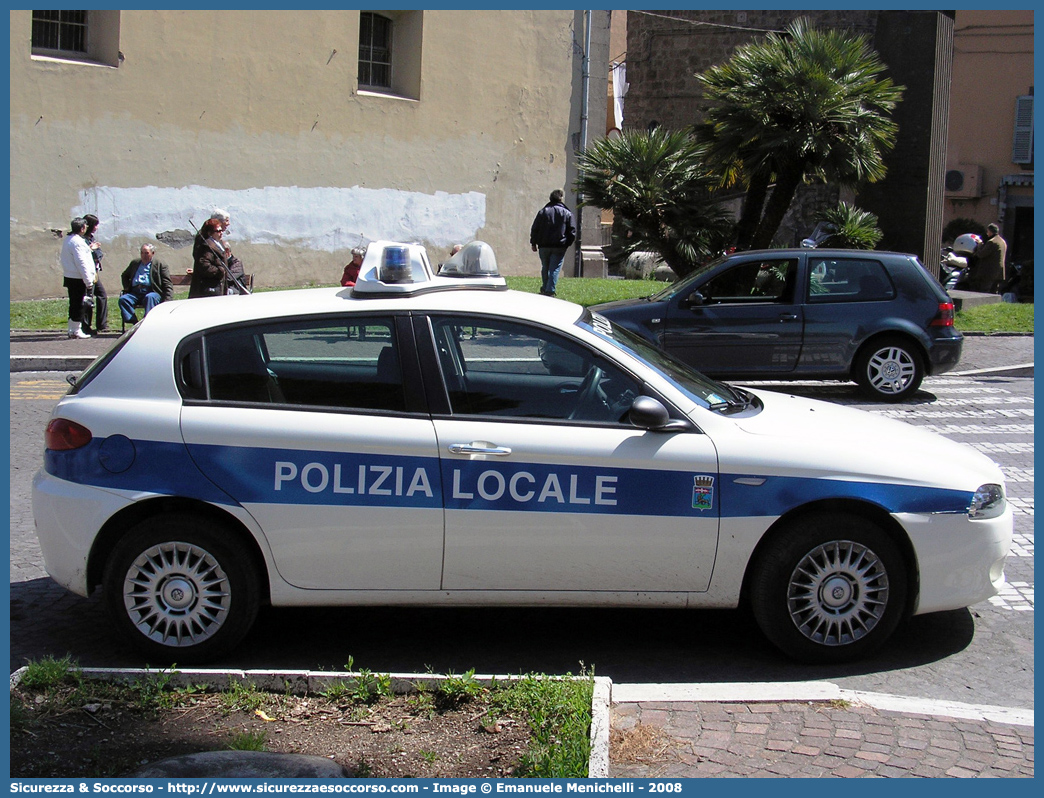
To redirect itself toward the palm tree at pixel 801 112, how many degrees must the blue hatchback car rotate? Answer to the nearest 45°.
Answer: approximately 90° to its right

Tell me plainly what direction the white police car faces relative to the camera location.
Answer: facing to the right of the viewer

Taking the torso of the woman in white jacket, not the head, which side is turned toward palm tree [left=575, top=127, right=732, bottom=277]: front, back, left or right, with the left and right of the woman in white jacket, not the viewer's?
front

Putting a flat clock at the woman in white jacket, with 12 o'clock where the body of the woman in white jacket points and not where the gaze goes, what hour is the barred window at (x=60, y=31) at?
The barred window is roughly at 9 o'clock from the woman in white jacket.

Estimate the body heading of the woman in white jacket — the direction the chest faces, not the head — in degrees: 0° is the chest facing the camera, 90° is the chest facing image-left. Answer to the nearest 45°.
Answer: approximately 270°

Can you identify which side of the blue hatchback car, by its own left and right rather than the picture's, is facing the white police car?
left

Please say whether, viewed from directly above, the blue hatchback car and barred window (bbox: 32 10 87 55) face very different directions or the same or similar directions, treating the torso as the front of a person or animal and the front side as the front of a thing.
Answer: very different directions

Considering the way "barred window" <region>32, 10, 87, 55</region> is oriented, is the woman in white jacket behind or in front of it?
in front

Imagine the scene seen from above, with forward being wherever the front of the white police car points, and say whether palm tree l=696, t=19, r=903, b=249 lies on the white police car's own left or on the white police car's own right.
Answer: on the white police car's own left
